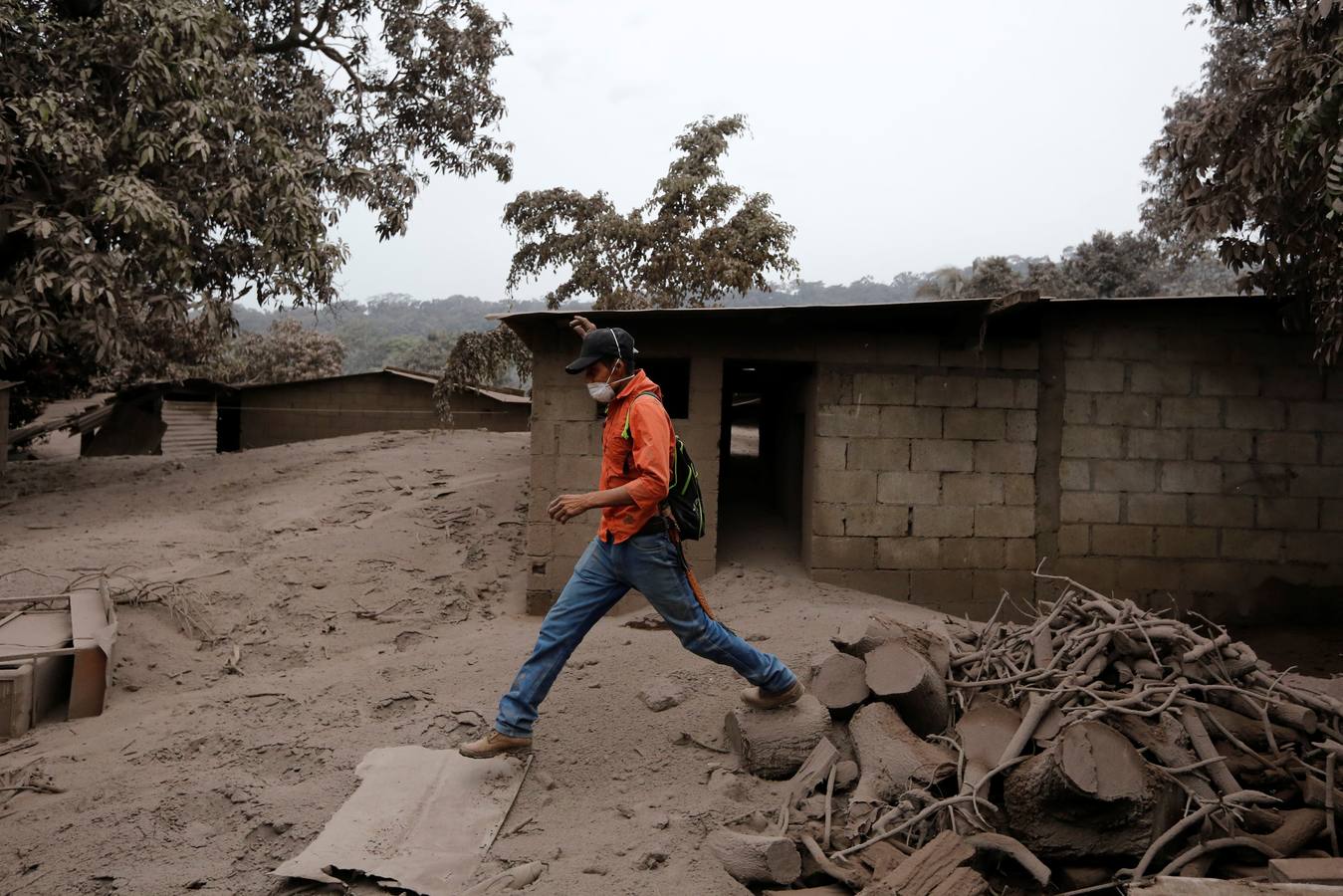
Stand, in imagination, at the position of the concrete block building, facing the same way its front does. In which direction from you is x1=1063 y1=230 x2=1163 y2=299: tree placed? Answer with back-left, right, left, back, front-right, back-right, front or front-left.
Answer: back

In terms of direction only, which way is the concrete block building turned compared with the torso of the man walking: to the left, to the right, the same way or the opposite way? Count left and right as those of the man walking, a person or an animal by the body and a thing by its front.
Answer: to the left

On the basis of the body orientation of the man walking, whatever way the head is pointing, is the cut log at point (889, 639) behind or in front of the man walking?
behind

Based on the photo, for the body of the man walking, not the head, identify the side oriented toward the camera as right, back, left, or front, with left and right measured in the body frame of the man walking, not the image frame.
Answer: left

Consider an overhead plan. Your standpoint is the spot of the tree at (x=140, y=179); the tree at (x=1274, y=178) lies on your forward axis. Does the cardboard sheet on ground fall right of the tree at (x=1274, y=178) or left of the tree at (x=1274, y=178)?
right

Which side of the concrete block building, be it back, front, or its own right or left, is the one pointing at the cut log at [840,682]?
front

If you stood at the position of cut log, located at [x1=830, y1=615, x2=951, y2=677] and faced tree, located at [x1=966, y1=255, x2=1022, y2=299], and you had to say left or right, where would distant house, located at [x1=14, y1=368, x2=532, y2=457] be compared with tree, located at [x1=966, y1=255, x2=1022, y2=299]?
left

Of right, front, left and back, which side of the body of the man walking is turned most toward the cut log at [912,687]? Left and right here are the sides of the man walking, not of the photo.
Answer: back

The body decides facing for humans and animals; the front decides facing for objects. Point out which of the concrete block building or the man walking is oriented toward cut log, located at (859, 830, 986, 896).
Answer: the concrete block building

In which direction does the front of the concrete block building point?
toward the camera

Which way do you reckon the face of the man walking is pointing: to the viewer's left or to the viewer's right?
to the viewer's left

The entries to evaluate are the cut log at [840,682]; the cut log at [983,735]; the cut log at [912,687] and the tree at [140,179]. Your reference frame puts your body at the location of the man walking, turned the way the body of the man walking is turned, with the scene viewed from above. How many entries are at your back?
3

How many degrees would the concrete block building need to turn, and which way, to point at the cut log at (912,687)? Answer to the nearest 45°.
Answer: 0° — it already faces it

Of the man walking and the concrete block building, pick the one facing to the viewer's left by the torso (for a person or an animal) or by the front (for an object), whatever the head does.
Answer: the man walking

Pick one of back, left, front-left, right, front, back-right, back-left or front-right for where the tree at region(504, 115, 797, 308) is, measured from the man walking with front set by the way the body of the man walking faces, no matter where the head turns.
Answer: right

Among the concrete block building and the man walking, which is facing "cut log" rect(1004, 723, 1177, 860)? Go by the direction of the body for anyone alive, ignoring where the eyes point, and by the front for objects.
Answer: the concrete block building

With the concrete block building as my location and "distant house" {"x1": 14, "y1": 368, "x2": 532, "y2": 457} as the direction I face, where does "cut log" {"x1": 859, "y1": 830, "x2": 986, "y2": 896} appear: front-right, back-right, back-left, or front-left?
back-left
